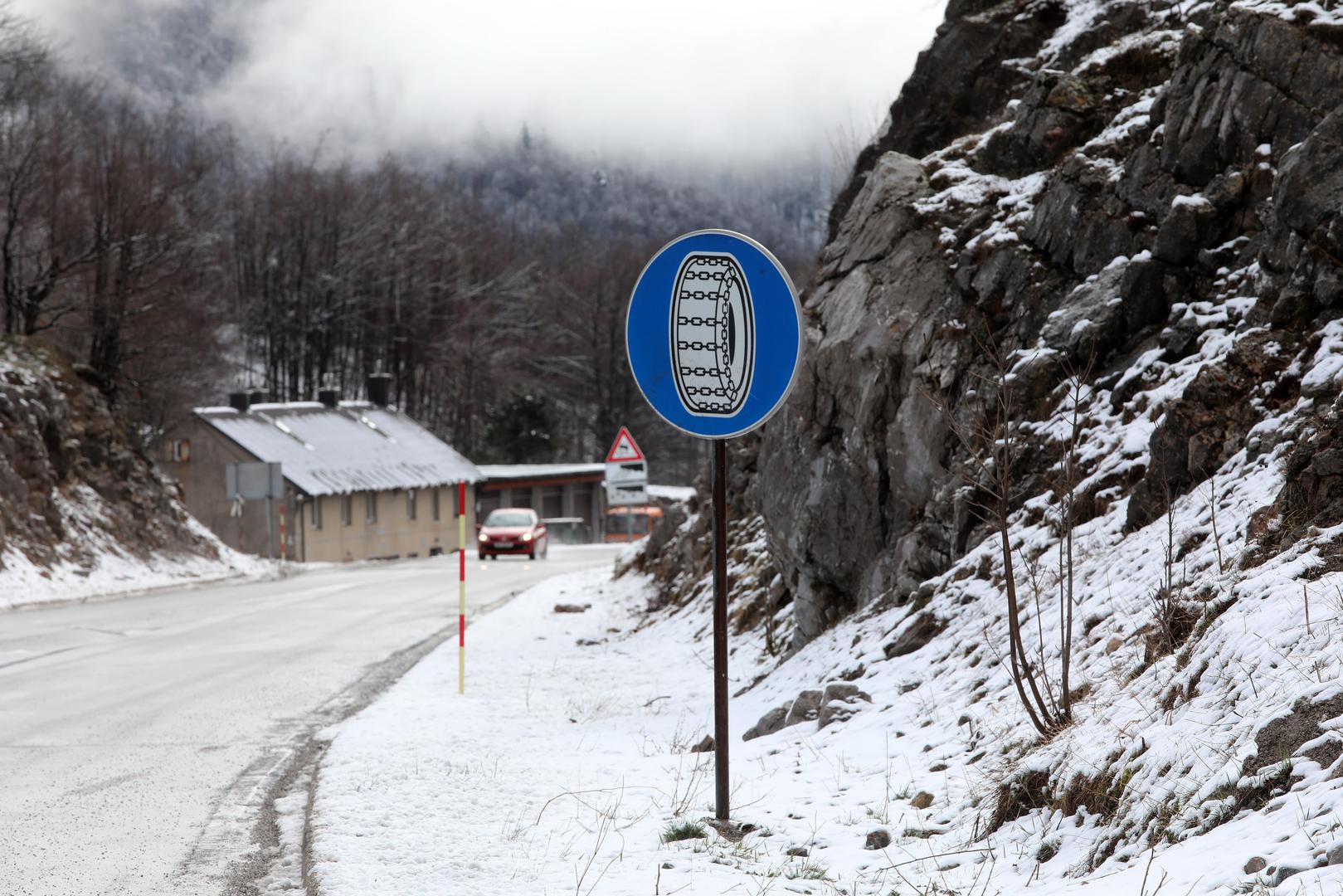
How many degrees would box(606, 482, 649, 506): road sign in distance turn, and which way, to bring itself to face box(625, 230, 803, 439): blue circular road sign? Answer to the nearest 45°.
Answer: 0° — it already faces it

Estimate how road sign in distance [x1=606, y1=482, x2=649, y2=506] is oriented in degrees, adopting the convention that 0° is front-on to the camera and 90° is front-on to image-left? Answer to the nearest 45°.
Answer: approximately 0°

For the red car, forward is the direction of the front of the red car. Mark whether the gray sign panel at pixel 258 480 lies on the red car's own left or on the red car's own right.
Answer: on the red car's own right

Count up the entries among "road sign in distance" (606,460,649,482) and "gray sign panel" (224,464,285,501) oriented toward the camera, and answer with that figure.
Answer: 1

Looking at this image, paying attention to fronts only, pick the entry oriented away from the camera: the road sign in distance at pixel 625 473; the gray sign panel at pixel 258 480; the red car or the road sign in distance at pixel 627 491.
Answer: the gray sign panel

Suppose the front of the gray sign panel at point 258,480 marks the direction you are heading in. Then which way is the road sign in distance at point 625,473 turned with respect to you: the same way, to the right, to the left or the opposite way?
the opposite way

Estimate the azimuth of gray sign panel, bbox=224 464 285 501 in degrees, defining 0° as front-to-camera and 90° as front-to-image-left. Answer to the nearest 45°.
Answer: approximately 180°

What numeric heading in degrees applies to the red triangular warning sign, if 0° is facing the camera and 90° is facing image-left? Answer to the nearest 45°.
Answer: approximately 0°

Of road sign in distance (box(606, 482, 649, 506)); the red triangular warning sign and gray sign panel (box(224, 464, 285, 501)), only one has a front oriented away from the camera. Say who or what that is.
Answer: the gray sign panel
